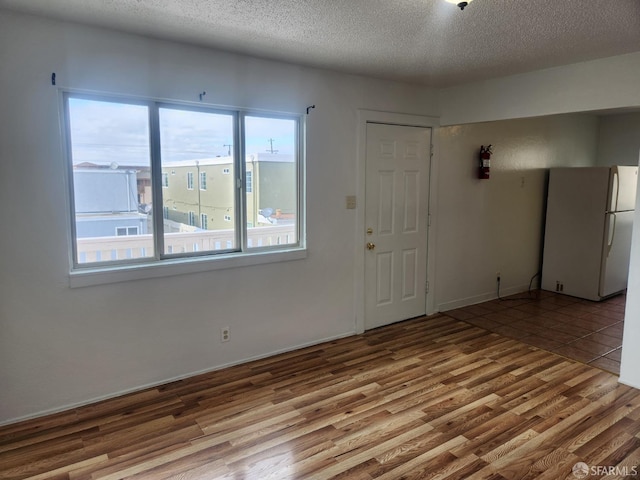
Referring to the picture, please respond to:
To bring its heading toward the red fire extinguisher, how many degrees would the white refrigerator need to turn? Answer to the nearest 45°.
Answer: approximately 90° to its right

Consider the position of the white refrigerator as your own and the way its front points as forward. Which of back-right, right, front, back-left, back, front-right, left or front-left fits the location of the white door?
right

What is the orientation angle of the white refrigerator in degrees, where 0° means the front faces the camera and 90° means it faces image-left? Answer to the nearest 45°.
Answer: approximately 315°
